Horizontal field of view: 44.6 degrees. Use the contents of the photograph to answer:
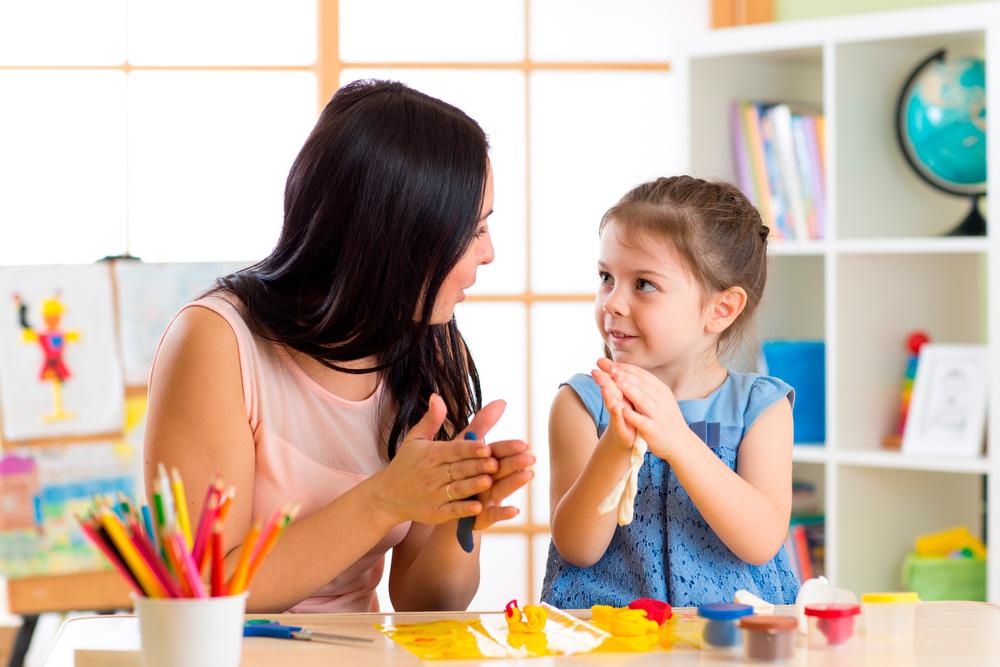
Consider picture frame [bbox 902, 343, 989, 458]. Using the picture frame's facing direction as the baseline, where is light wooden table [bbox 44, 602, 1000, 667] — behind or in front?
in front

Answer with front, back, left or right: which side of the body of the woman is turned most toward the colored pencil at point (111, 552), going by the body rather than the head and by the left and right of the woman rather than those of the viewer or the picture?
right

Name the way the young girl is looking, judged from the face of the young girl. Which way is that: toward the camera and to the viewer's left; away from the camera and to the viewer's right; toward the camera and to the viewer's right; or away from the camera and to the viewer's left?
toward the camera and to the viewer's left

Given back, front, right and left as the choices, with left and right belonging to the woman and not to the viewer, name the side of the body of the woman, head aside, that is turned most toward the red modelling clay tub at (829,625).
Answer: front

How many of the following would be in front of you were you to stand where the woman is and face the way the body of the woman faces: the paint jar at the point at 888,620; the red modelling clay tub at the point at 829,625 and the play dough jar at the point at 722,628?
3

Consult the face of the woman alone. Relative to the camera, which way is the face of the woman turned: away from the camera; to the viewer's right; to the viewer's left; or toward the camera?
to the viewer's right

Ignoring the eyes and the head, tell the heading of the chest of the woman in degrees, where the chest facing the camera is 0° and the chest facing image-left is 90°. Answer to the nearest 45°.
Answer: approximately 315°

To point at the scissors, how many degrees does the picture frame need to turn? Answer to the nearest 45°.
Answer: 0° — it already faces it

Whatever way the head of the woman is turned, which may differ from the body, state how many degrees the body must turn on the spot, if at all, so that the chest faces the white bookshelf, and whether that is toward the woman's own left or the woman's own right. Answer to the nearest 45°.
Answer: approximately 90° to the woman's own left

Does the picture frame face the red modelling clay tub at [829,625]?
yes

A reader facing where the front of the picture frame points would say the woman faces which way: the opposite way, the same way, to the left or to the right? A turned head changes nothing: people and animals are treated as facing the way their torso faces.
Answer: to the left

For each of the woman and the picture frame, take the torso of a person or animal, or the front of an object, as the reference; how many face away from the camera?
0

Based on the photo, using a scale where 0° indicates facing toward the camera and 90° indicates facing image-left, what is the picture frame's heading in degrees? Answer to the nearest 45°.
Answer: approximately 0°

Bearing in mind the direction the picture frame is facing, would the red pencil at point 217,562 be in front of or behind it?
in front
